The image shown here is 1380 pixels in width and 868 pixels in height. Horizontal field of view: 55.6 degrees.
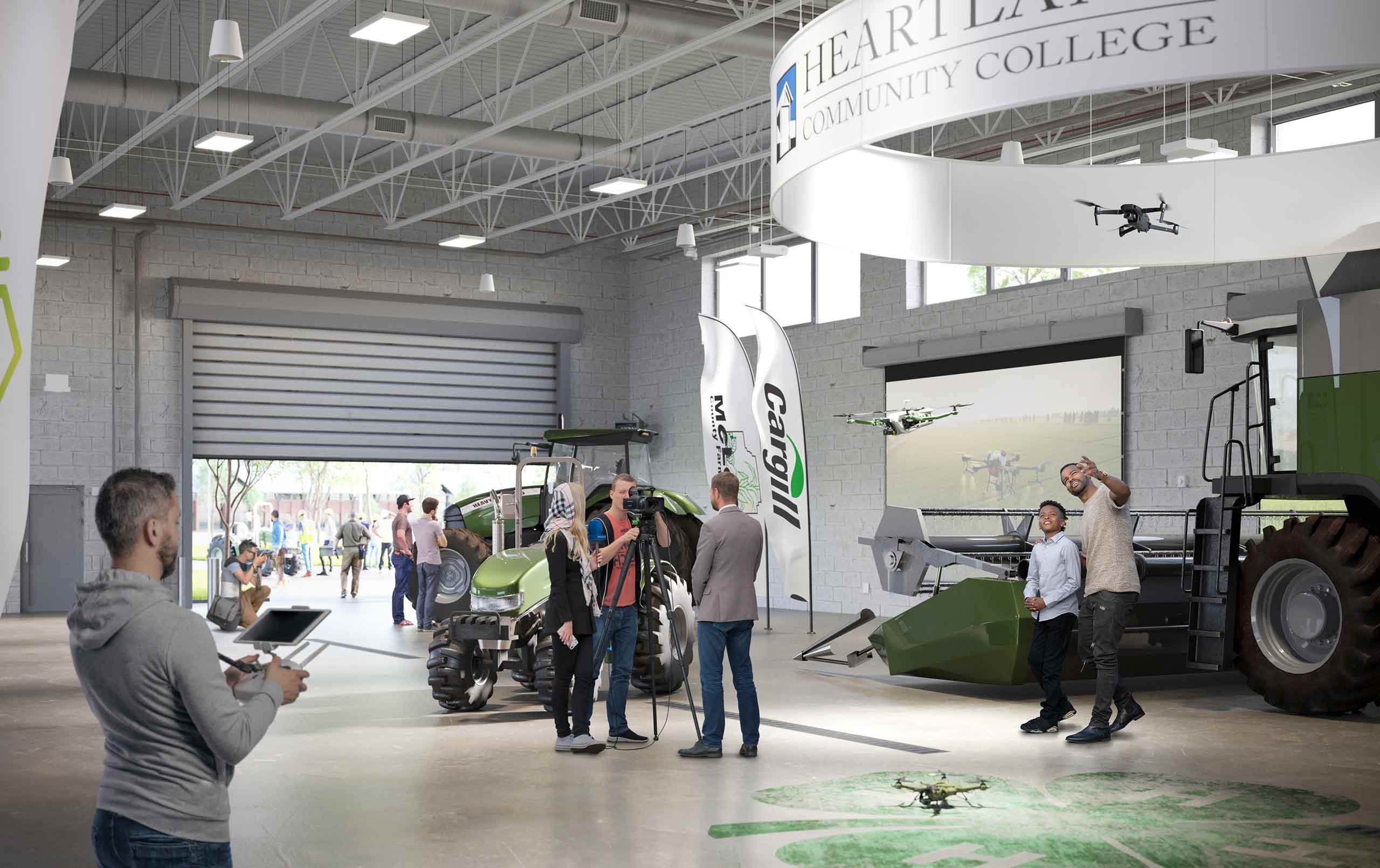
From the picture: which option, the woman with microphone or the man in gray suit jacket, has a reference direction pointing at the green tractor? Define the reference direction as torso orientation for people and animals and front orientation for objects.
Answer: the man in gray suit jacket

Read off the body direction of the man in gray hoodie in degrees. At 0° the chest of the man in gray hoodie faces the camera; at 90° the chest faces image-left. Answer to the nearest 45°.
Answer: approximately 225°

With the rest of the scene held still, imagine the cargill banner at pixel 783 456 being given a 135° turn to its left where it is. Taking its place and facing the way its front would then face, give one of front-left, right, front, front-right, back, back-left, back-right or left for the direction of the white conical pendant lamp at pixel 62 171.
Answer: back-left

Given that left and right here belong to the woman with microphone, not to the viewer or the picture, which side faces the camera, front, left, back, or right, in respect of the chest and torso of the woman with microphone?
right

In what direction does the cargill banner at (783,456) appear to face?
toward the camera

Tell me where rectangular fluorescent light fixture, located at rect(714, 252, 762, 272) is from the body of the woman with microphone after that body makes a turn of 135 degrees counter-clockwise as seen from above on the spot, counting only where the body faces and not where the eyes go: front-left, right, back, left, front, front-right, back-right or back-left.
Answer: front-right

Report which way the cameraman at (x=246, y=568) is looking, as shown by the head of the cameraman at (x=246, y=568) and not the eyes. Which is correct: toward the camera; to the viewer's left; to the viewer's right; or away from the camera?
to the viewer's right

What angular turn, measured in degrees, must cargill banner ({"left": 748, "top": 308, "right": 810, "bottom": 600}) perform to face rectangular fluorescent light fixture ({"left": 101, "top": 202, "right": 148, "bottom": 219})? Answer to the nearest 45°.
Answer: approximately 90° to its right

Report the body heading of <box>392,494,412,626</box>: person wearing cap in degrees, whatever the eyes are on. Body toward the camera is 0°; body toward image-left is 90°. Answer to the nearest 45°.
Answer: approximately 270°

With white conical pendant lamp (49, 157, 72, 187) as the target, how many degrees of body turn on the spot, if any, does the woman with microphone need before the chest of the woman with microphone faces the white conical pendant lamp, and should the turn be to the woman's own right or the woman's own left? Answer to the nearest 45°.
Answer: approximately 135° to the woman's own left

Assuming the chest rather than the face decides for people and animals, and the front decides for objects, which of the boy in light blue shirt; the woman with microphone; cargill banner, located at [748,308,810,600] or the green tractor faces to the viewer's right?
the woman with microphone

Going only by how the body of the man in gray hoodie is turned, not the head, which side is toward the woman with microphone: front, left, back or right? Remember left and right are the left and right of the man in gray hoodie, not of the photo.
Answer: front

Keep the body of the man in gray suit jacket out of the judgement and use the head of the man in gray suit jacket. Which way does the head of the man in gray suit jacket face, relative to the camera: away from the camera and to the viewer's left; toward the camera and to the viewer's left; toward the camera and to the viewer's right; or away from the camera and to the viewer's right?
away from the camera and to the viewer's left
